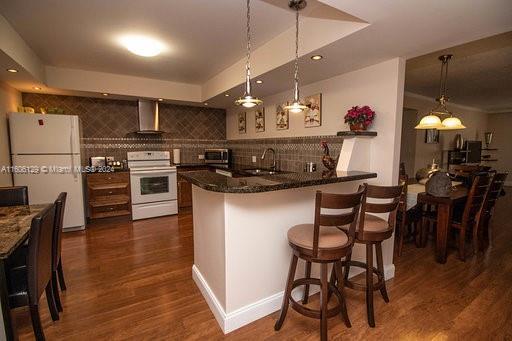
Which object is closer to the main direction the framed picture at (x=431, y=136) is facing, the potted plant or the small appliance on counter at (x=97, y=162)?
the potted plant

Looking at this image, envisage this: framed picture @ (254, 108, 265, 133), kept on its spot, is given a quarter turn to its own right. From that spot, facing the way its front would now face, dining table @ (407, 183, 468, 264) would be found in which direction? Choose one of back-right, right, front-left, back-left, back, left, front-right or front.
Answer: back

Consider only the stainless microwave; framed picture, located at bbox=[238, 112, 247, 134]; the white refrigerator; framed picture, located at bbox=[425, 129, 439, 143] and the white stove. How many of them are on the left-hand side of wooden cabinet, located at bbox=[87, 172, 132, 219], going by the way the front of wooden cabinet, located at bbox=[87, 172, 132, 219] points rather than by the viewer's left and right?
4

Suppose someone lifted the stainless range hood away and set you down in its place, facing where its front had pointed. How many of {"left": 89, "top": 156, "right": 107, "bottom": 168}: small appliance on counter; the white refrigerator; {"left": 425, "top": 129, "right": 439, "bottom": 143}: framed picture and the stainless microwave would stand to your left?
2

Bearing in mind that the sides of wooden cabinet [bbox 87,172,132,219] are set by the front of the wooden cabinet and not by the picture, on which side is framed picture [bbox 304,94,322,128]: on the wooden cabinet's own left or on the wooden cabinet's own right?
on the wooden cabinet's own left

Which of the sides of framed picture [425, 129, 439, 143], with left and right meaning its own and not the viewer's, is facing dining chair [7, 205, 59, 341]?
front

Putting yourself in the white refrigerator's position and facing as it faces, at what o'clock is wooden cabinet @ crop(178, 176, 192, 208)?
The wooden cabinet is roughly at 9 o'clock from the white refrigerator.

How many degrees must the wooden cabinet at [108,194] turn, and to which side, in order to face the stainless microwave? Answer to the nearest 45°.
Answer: approximately 90° to its left

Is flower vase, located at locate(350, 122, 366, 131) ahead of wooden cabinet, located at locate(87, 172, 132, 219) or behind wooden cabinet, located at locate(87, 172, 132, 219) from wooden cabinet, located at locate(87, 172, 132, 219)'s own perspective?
ahead

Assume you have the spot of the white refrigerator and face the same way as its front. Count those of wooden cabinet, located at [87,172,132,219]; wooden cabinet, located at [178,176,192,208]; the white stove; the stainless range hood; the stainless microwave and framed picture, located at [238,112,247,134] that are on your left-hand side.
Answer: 6

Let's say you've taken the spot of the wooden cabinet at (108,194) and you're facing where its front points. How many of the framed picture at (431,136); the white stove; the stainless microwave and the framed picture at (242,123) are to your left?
4

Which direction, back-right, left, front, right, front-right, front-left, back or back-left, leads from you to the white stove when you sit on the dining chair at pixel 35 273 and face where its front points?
right

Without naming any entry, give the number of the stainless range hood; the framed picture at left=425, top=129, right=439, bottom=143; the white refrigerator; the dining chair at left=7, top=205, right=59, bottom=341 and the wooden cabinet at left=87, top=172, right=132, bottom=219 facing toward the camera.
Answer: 4
